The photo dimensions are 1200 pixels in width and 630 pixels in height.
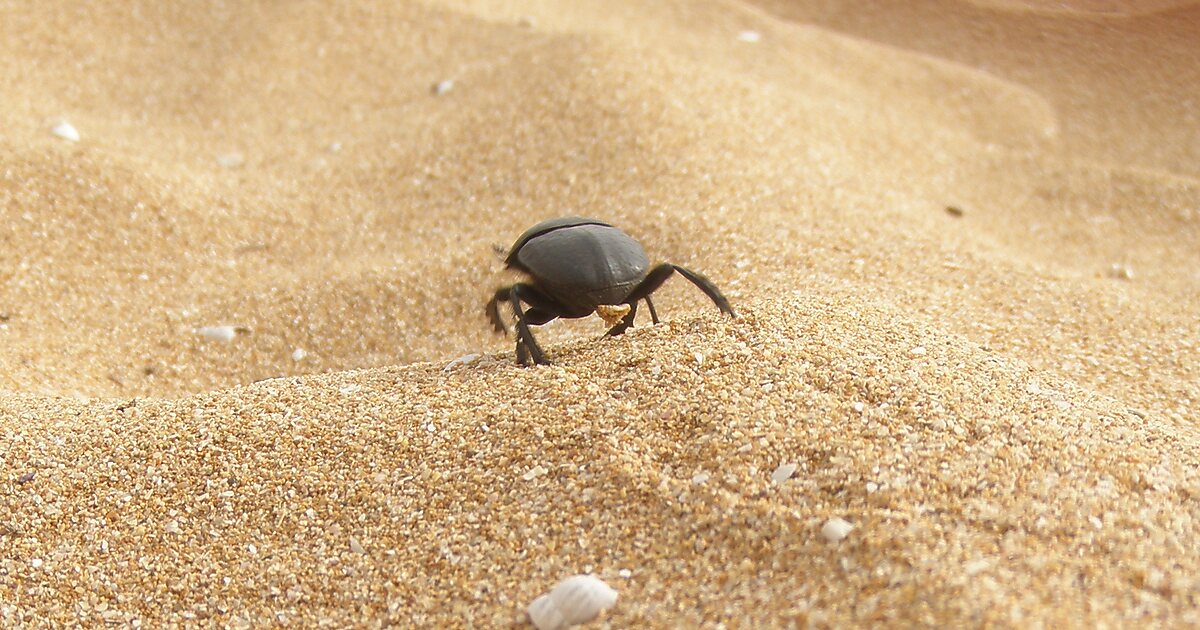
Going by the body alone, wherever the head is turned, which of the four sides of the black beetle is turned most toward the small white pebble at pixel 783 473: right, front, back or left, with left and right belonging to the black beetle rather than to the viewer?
back

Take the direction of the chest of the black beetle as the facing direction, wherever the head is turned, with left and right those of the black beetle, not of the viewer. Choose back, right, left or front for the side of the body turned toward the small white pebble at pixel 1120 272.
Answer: right

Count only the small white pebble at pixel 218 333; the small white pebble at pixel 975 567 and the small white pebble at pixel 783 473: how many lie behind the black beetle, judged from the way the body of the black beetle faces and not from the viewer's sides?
2

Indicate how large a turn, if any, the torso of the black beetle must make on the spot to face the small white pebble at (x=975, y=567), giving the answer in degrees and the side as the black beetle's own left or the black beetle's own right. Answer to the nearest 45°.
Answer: approximately 180°

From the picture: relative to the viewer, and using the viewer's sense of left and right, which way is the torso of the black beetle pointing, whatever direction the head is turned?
facing away from the viewer and to the left of the viewer

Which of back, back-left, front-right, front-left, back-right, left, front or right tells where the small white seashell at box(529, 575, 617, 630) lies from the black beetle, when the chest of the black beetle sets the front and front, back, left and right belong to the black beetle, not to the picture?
back-left

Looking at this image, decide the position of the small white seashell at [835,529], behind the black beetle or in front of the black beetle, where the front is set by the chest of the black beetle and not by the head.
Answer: behind

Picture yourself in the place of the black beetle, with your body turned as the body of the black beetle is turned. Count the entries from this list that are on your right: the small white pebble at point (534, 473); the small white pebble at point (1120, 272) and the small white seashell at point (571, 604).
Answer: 1
